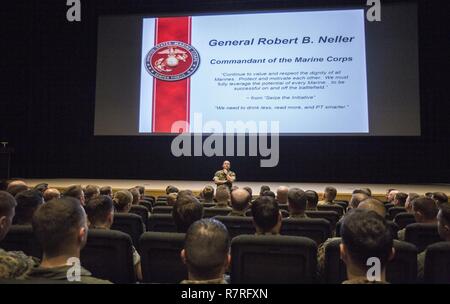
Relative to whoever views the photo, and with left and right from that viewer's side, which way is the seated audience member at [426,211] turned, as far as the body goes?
facing away from the viewer and to the left of the viewer

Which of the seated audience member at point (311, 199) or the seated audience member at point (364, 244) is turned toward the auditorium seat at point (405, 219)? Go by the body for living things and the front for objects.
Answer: the seated audience member at point (364, 244)

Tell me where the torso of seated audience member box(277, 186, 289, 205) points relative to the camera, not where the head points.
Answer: away from the camera

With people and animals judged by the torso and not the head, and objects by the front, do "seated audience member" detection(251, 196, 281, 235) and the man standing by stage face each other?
yes

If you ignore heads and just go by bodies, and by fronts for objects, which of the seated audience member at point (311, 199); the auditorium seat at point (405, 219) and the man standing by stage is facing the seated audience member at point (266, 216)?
the man standing by stage

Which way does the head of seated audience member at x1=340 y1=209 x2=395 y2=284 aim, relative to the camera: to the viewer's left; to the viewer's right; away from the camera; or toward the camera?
away from the camera

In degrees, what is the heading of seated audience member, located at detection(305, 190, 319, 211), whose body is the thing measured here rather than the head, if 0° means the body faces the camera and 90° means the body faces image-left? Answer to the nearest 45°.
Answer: approximately 180°

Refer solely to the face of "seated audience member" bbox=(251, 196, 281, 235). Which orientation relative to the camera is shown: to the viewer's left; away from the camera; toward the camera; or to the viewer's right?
away from the camera

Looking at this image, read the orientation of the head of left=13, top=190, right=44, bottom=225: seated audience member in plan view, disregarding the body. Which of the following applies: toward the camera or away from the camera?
away from the camera

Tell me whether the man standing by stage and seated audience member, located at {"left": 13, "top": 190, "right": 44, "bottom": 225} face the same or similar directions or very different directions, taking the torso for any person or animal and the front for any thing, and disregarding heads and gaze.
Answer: very different directions

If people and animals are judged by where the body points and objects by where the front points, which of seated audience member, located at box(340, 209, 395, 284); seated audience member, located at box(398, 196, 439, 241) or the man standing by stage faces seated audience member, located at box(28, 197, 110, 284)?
the man standing by stage

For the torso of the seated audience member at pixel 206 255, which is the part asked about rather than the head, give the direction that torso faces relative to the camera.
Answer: away from the camera

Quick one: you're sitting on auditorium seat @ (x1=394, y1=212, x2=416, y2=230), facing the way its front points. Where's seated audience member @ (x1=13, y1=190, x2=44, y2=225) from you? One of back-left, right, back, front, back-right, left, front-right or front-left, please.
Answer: back-left

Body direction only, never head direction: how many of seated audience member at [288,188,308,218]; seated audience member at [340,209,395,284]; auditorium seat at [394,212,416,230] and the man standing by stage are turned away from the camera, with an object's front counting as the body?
3

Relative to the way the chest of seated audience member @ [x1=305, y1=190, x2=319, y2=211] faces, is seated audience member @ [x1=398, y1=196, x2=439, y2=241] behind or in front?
behind
